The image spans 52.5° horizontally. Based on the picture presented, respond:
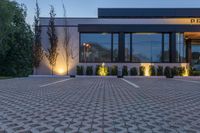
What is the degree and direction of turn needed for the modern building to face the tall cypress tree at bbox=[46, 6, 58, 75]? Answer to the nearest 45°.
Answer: approximately 90° to its right

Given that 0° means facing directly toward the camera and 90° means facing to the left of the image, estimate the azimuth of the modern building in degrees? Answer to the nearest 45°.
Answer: approximately 0°

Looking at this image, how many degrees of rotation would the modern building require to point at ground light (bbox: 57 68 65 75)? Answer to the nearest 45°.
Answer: approximately 90° to its right

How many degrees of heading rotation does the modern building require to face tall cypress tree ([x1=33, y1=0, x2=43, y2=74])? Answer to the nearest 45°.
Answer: approximately 90° to its right

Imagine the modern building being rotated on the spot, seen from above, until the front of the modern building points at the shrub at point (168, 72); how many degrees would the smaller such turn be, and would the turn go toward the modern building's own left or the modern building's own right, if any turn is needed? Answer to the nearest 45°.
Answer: approximately 90° to the modern building's own left
